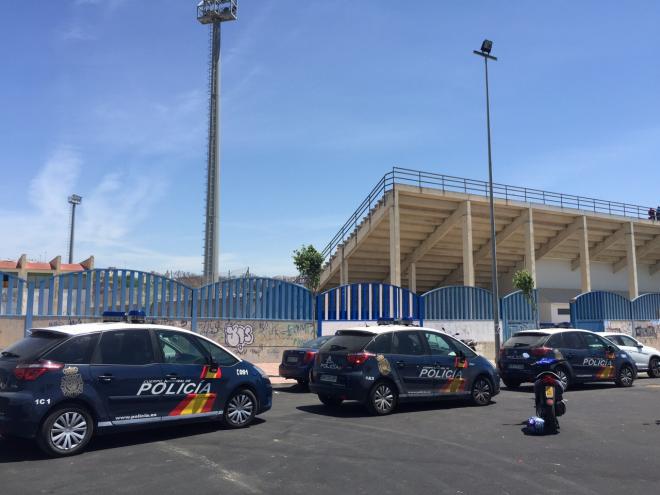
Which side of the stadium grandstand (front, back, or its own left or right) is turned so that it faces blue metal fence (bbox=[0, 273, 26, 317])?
left

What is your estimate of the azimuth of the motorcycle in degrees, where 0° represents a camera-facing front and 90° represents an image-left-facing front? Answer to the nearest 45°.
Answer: approximately 180°

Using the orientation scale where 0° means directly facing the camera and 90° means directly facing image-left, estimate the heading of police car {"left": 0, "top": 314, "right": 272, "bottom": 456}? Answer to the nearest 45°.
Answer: approximately 225°

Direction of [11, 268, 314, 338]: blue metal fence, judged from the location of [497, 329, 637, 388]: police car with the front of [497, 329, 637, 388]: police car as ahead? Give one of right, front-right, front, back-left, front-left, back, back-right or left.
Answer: back-left

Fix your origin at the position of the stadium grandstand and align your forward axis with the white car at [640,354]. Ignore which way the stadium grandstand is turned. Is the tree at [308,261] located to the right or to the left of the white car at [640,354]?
right

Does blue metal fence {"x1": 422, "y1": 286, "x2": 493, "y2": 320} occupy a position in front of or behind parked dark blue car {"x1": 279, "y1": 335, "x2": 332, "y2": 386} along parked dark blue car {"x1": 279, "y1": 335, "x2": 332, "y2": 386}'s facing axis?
in front

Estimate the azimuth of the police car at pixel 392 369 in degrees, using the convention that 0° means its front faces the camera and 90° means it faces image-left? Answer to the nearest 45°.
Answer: approximately 225°

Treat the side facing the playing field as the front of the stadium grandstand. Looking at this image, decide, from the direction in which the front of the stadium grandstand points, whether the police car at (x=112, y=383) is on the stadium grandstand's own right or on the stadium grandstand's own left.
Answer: on the stadium grandstand's own left

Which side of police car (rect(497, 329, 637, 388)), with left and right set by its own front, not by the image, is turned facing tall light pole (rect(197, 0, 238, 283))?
left

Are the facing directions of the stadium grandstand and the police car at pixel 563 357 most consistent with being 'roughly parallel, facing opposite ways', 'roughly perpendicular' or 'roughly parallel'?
roughly perpendicular

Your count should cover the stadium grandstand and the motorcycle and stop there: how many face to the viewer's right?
0

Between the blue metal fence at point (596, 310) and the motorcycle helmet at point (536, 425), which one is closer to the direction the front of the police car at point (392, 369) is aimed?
the blue metal fence

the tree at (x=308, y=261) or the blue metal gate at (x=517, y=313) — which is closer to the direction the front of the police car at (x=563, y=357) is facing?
the blue metal gate

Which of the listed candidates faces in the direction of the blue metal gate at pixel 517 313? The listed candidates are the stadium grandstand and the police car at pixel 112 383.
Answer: the police car

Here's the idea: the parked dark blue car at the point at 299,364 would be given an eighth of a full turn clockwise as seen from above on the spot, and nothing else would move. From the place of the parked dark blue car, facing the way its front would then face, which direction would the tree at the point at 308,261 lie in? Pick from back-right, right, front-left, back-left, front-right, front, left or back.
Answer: left

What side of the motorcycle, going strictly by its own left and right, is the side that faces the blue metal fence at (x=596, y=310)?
front

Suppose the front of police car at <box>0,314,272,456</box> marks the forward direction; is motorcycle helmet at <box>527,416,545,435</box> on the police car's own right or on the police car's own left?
on the police car's own right
